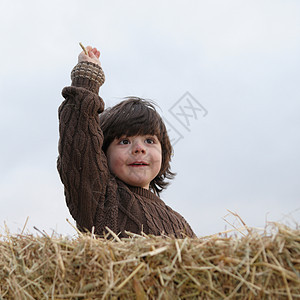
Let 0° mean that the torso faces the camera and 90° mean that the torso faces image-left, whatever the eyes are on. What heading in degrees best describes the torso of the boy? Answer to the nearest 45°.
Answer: approximately 0°
